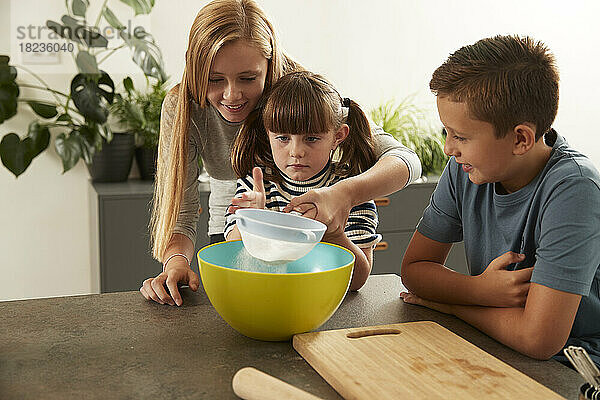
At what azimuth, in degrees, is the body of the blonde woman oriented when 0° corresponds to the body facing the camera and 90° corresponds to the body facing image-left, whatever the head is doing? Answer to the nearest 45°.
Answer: approximately 0°

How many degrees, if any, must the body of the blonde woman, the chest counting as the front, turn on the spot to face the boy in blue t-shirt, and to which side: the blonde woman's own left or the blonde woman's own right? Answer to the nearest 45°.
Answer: approximately 45° to the blonde woman's own left

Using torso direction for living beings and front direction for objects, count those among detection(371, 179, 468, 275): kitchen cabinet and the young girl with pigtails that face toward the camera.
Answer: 2

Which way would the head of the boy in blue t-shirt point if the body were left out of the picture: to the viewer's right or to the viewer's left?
to the viewer's left

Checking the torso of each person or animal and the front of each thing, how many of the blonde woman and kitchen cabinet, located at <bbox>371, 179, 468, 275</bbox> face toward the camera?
2

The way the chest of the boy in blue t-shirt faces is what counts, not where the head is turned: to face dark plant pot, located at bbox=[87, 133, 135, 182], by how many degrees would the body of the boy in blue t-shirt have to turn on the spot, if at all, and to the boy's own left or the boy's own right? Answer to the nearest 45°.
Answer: approximately 90° to the boy's own right

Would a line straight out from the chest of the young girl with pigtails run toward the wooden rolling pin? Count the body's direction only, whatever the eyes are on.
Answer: yes
